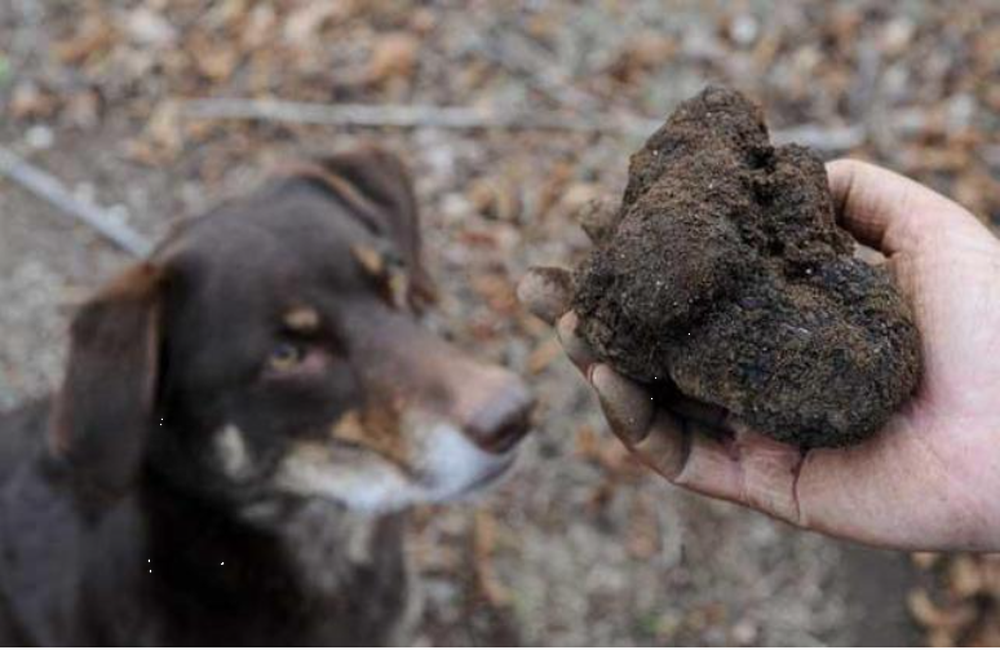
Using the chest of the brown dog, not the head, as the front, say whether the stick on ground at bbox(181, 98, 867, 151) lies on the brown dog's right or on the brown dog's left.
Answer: on the brown dog's left

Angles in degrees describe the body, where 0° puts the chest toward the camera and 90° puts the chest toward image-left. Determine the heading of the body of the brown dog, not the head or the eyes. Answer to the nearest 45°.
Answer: approximately 315°

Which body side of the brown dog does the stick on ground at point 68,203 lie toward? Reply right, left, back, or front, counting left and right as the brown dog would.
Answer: back
